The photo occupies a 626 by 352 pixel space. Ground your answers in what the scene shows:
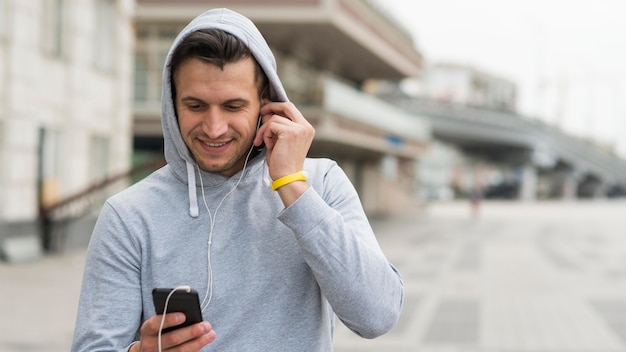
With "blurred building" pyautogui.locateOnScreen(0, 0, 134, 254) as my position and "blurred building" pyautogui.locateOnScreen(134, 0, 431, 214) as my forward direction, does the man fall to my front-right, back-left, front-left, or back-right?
back-right

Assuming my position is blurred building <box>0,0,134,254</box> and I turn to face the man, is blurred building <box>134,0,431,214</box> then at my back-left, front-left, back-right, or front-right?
back-left

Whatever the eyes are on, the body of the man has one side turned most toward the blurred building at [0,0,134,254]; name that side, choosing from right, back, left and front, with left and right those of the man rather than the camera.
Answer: back

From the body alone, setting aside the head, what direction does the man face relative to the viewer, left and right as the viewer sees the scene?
facing the viewer

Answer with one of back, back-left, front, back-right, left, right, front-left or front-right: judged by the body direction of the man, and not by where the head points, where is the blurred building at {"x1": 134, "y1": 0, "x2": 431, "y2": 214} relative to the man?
back
